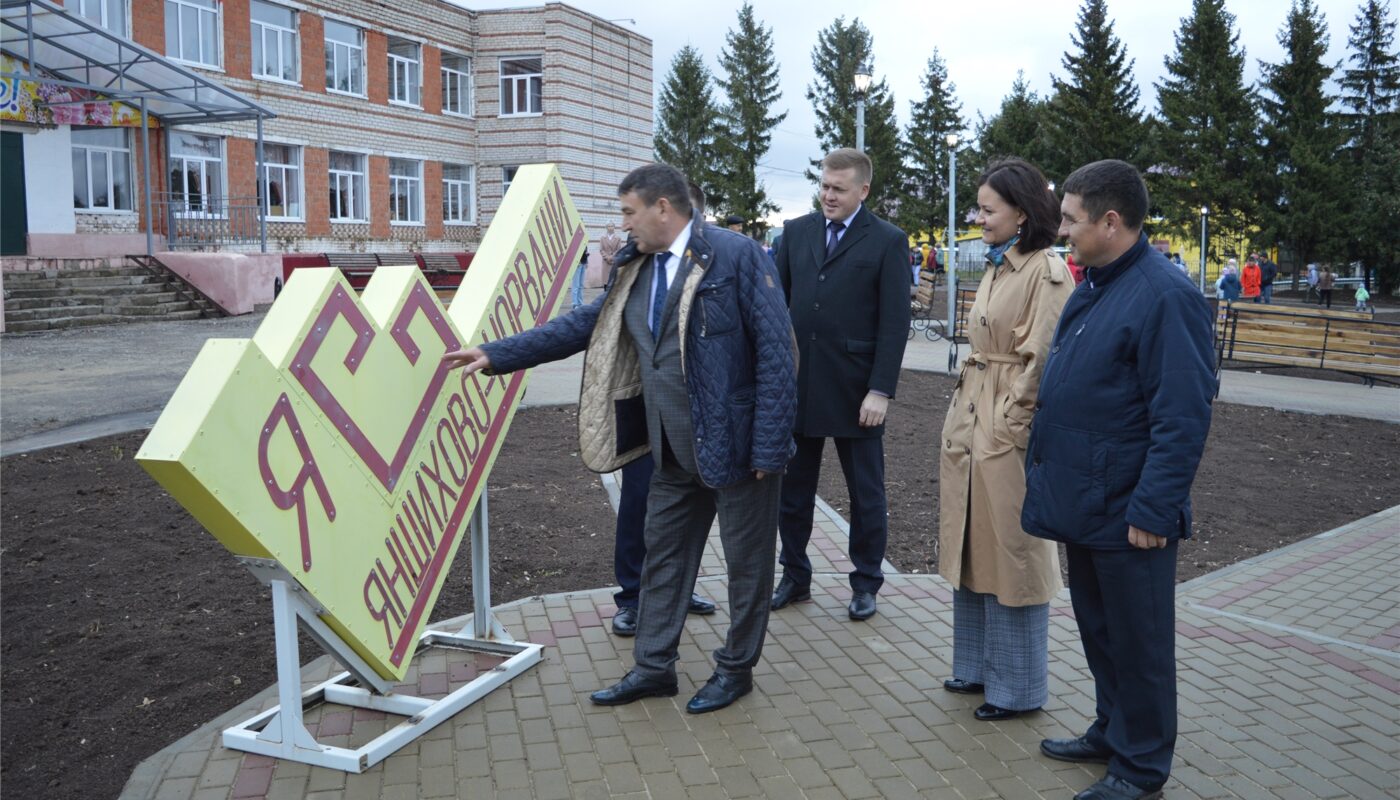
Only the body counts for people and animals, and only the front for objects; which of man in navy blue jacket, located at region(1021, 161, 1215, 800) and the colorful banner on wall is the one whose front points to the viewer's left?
the man in navy blue jacket

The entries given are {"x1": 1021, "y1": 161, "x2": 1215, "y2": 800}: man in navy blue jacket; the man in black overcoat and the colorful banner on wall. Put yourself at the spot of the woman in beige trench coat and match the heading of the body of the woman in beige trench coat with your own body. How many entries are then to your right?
2

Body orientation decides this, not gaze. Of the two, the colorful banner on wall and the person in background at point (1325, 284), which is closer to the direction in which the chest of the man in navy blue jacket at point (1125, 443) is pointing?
the colorful banner on wall

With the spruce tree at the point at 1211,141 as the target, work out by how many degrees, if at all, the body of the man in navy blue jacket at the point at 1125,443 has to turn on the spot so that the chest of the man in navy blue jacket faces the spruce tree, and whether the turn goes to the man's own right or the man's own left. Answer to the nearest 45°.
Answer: approximately 90° to the man's own right

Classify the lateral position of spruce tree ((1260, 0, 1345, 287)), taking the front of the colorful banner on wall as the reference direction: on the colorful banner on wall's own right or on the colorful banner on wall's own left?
on the colorful banner on wall's own left

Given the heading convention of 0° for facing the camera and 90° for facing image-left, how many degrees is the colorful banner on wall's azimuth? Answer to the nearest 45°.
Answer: approximately 315°

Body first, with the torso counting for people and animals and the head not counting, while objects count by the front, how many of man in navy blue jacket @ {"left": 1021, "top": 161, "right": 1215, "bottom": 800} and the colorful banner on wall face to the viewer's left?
1

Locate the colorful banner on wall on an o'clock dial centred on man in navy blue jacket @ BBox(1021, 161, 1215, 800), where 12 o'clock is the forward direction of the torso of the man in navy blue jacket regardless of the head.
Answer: The colorful banner on wall is roughly at 1 o'clock from the man in navy blue jacket.

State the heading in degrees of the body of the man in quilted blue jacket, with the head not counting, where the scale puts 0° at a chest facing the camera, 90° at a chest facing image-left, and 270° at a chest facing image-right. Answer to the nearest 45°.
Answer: approximately 45°

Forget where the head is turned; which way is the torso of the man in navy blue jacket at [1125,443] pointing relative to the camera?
to the viewer's left

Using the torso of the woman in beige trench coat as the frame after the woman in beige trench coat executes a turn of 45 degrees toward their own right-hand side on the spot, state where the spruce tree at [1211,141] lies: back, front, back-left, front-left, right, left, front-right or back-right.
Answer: right

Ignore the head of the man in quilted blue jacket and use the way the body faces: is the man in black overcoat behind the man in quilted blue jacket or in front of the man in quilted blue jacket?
behind

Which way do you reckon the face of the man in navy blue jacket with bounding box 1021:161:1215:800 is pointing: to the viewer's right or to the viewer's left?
to the viewer's left
